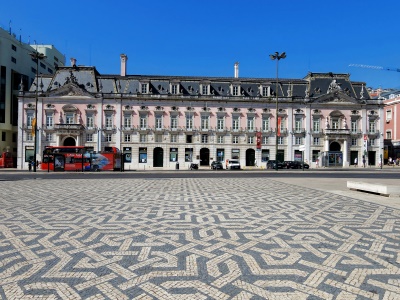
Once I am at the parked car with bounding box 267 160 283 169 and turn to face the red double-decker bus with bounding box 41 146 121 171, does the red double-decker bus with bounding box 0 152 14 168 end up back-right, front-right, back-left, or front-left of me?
front-right

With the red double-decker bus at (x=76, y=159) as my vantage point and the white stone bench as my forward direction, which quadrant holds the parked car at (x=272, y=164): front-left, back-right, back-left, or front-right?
front-left

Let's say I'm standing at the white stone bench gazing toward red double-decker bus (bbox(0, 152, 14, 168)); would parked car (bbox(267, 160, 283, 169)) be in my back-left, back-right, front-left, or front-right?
front-right

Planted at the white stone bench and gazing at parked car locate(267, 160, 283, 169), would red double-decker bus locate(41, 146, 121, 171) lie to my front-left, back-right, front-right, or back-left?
front-left

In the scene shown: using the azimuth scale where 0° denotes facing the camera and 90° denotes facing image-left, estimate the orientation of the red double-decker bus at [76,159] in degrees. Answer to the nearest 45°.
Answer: approximately 90°

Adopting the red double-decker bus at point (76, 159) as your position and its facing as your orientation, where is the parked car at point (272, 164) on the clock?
The parked car is roughly at 6 o'clock from the red double-decker bus.

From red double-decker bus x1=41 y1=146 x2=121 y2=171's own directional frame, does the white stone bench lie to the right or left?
on its left

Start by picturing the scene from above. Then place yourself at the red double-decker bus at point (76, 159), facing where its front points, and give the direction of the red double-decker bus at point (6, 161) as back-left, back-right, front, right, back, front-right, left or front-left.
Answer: front-right
